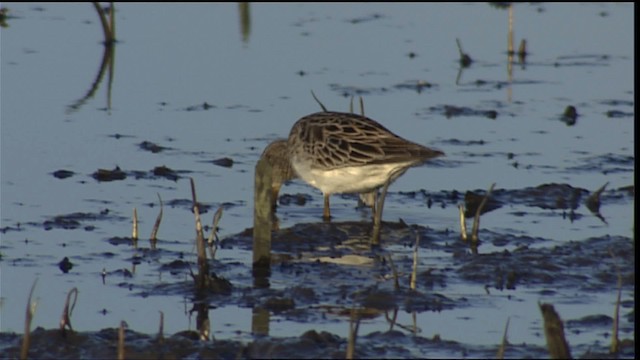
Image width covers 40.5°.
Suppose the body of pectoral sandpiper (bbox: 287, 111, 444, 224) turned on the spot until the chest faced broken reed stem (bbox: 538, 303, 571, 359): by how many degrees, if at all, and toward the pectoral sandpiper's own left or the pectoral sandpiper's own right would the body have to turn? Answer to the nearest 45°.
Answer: approximately 90° to the pectoral sandpiper's own left

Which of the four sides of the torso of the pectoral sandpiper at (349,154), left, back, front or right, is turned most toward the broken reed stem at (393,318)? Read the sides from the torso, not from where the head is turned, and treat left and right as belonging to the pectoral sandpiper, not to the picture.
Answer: left

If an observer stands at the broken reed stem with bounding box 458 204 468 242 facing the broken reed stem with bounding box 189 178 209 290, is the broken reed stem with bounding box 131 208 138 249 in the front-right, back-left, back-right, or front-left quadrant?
front-right

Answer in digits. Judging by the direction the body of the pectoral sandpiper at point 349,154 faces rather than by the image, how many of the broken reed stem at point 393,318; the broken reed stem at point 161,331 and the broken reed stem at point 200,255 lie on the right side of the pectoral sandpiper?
0

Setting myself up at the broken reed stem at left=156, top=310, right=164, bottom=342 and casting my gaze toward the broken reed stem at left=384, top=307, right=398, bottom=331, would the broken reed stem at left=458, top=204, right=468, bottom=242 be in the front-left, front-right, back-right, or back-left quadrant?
front-left

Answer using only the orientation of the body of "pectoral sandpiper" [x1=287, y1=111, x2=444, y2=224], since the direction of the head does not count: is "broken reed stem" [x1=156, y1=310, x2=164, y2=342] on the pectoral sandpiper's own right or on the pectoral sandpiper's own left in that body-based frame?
on the pectoral sandpiper's own left

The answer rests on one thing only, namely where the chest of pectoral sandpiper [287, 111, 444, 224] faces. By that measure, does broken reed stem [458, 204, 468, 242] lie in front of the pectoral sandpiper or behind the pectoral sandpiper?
behind

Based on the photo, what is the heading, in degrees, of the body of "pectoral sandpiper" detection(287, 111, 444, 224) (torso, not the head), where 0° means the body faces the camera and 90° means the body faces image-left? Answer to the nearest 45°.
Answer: approximately 90°

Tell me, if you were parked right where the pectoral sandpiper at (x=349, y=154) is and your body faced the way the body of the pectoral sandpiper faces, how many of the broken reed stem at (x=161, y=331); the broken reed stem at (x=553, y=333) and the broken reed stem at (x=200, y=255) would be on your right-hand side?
0

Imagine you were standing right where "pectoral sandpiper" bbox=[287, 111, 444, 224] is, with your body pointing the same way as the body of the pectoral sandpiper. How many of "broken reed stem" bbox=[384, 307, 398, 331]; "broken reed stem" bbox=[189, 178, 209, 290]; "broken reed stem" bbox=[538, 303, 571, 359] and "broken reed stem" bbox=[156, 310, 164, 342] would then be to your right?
0

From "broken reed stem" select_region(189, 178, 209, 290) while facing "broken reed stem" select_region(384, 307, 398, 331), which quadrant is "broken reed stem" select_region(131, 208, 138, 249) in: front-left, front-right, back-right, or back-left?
back-left

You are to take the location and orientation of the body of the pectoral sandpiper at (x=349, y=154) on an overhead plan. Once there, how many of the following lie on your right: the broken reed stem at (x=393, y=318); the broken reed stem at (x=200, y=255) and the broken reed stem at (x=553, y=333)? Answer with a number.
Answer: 0

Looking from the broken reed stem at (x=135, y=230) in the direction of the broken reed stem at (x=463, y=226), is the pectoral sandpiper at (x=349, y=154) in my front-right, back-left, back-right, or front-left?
front-left
